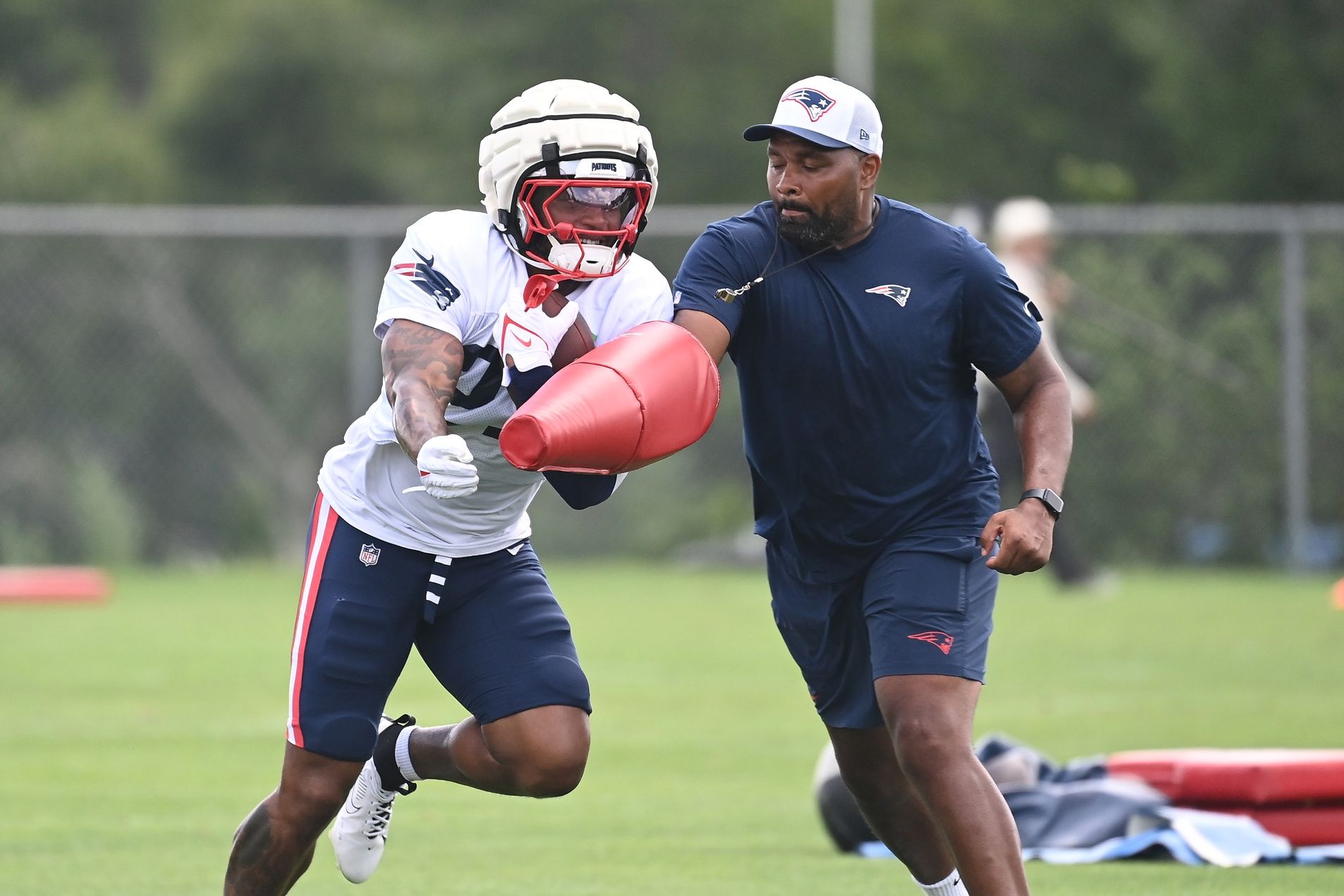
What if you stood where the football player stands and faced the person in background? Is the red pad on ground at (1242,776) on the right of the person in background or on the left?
right

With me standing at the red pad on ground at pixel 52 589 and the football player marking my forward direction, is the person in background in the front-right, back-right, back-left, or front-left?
front-left

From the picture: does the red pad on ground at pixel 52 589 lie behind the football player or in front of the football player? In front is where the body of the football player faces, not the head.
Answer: behind

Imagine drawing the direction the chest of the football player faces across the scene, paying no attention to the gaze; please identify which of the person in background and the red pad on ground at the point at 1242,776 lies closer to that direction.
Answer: the red pad on ground

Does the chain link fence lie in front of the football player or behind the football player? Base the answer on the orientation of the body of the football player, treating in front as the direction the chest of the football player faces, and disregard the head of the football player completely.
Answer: behind

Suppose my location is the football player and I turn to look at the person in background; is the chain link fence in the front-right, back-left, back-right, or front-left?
front-left

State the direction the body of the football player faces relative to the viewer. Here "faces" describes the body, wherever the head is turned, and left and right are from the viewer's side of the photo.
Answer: facing the viewer and to the right of the viewer

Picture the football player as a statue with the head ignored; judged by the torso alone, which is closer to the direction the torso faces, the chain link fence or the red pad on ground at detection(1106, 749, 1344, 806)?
the red pad on ground

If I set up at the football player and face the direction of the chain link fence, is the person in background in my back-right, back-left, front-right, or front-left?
front-right

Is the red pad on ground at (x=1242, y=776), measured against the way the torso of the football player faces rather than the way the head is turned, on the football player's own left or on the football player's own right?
on the football player's own left

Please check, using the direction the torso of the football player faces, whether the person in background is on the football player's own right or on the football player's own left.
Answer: on the football player's own left
